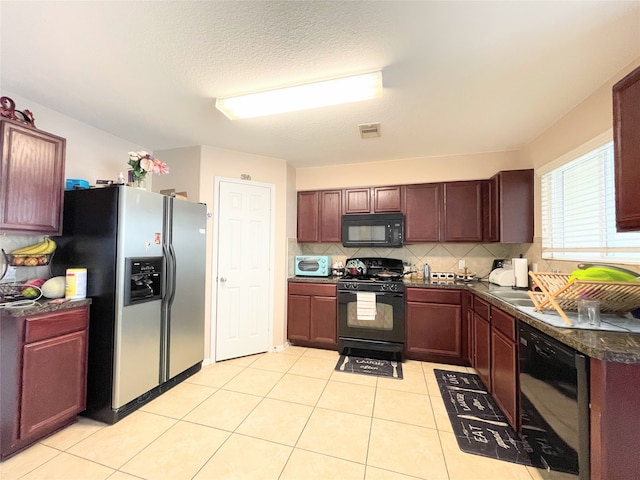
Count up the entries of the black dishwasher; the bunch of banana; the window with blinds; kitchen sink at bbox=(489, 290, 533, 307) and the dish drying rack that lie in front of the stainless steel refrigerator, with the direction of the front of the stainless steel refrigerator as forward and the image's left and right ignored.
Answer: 4

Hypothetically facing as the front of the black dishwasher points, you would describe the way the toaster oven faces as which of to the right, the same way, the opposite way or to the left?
to the left

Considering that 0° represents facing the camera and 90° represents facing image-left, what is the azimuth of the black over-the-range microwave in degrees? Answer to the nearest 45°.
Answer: approximately 0°

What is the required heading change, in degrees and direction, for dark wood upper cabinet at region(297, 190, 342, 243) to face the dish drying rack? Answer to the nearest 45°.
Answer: approximately 45° to its left

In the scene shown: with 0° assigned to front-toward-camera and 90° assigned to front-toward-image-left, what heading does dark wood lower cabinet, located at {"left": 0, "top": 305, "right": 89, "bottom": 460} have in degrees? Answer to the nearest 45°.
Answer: approximately 315°

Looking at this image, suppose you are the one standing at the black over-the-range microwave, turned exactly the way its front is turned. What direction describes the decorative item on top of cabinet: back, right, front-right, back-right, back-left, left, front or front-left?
front-right

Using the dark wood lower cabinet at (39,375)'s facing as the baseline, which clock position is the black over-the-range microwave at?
The black over-the-range microwave is roughly at 11 o'clock from the dark wood lower cabinet.

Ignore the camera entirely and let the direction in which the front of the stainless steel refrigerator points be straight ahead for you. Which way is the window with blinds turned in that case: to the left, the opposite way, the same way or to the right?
the opposite way

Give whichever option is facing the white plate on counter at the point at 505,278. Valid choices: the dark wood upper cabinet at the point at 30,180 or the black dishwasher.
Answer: the dark wood upper cabinet

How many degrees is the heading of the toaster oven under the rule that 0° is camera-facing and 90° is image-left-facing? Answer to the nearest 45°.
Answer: approximately 0°

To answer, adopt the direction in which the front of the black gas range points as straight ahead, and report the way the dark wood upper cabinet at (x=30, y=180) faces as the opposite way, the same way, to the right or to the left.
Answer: to the left
